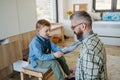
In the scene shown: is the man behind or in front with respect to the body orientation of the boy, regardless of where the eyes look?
in front

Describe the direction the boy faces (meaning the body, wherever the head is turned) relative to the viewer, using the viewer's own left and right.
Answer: facing the viewer and to the right of the viewer

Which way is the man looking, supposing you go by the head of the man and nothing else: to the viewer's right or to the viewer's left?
to the viewer's left
